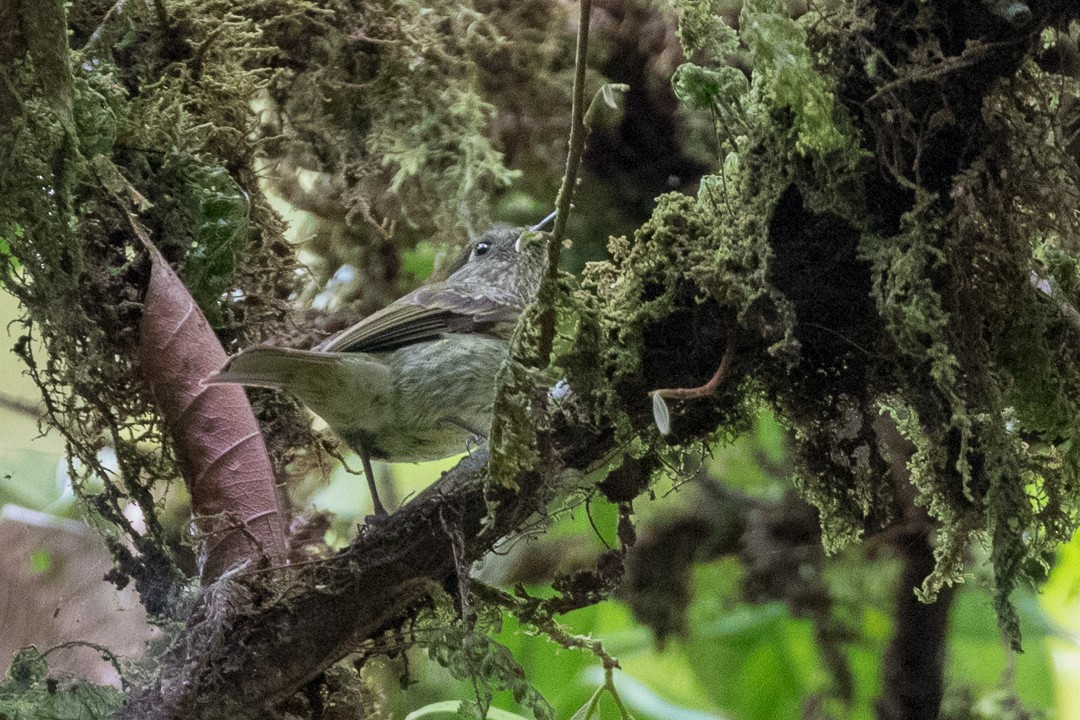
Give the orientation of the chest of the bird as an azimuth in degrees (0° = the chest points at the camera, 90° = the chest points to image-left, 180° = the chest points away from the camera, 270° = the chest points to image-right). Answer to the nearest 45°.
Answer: approximately 270°

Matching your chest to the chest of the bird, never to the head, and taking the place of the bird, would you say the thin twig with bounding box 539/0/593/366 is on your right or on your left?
on your right

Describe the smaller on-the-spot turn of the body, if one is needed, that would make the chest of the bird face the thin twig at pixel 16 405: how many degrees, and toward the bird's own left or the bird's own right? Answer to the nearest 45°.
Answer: approximately 135° to the bird's own left

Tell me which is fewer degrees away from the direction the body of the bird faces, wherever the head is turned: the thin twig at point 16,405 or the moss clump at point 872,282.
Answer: the moss clump

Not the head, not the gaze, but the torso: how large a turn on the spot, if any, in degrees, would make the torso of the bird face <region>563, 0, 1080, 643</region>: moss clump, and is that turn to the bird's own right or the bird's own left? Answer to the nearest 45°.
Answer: approximately 45° to the bird's own right
